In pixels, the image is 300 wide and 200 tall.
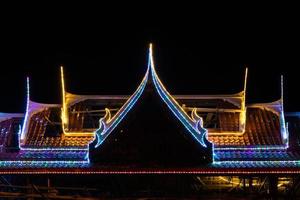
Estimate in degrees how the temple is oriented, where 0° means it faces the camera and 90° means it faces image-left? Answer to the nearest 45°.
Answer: approximately 0°
